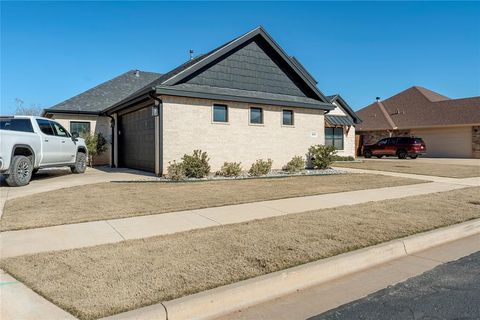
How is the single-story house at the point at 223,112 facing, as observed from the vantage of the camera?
facing the viewer and to the right of the viewer

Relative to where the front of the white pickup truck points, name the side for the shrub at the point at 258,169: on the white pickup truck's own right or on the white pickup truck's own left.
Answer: on the white pickup truck's own right

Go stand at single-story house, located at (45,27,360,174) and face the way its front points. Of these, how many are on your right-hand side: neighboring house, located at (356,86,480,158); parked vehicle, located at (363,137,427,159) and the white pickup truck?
1

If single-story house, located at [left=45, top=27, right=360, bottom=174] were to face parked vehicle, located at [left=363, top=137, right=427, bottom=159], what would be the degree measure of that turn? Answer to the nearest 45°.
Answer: approximately 90° to its left

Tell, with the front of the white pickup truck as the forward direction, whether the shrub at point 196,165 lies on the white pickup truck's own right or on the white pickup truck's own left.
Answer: on the white pickup truck's own right

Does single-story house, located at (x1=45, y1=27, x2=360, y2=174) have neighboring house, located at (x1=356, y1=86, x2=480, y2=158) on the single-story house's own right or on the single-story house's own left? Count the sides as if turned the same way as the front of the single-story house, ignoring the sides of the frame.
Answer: on the single-story house's own left

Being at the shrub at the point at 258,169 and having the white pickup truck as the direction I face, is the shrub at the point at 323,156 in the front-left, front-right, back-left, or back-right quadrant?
back-right
